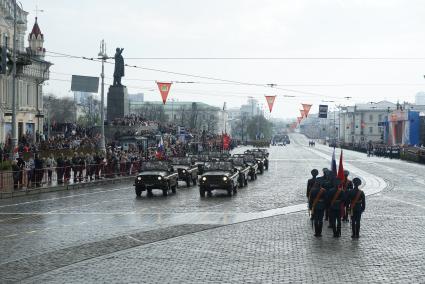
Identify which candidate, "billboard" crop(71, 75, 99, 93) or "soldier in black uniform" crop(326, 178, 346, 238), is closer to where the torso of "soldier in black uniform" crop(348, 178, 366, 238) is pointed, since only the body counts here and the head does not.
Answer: the billboard

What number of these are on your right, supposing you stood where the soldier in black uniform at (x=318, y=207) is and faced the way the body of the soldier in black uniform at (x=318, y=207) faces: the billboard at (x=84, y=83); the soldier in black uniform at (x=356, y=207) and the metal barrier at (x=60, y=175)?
1

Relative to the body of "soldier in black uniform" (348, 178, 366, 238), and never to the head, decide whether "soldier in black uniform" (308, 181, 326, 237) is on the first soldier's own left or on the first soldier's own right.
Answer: on the first soldier's own left

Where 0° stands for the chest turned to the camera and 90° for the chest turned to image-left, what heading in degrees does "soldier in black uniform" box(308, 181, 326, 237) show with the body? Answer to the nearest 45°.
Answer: approximately 180°

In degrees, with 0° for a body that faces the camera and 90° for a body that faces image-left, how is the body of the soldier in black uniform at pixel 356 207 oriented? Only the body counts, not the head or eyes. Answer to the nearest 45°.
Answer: approximately 180°

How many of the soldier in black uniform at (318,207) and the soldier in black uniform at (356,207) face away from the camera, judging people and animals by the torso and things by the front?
2

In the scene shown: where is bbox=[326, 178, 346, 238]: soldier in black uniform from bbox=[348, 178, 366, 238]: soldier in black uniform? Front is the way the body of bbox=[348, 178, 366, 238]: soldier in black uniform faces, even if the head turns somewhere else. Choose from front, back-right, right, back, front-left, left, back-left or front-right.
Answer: left

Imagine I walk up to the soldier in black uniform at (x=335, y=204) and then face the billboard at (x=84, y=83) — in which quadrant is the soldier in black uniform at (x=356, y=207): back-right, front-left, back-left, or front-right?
back-right

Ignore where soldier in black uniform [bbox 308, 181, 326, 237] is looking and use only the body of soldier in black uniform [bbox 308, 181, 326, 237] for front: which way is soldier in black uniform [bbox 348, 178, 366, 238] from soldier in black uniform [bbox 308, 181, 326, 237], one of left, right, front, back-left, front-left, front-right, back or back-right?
right
